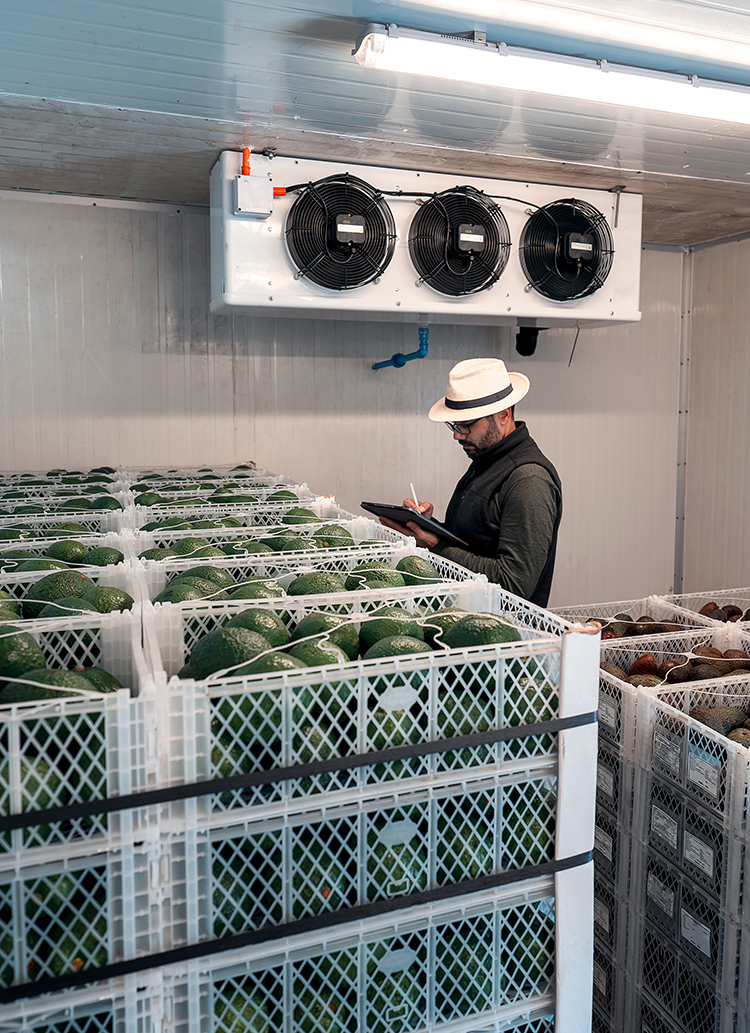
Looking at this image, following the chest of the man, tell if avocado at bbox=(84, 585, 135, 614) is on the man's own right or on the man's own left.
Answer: on the man's own left

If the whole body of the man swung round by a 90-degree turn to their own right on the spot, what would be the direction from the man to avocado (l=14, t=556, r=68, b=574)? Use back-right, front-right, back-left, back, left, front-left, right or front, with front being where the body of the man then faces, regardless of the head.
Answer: back-left

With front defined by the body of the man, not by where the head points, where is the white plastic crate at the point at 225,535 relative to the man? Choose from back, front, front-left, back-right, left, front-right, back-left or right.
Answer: front-left

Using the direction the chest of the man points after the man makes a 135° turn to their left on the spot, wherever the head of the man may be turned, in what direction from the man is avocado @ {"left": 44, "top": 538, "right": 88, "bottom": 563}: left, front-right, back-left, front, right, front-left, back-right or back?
right

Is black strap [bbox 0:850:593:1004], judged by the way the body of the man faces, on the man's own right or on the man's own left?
on the man's own left

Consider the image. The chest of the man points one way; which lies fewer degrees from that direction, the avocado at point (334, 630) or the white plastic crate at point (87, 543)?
the white plastic crate

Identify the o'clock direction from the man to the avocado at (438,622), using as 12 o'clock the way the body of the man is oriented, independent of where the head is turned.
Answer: The avocado is roughly at 9 o'clock from the man.

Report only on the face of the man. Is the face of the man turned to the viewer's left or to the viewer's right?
to the viewer's left

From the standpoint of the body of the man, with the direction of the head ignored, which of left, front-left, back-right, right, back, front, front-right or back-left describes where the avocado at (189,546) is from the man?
front-left

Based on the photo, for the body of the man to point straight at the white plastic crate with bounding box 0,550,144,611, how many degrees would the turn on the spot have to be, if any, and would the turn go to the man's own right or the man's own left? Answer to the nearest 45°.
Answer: approximately 45° to the man's own left

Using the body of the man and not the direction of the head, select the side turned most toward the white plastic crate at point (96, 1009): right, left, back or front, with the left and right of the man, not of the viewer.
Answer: left

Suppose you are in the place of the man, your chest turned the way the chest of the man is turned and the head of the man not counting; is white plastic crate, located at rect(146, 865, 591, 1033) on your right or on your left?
on your left

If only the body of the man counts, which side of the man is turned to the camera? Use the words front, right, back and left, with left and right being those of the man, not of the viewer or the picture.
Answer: left

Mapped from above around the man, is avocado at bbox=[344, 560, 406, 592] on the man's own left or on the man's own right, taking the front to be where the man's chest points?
on the man's own left

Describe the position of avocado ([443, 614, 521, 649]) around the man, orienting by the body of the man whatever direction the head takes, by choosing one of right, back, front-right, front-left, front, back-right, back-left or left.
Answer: left
